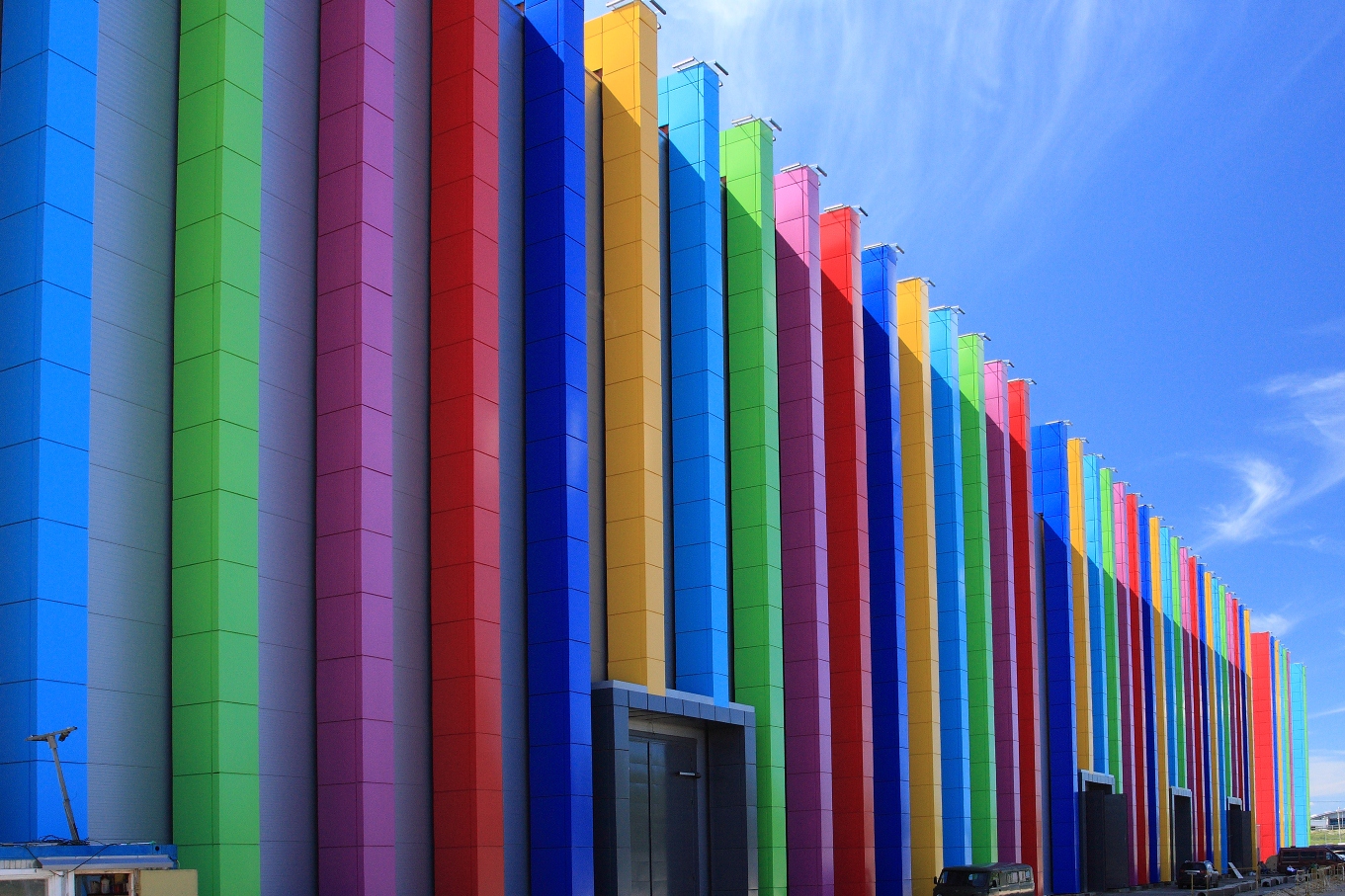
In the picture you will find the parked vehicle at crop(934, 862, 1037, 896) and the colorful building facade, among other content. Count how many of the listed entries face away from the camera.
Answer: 0

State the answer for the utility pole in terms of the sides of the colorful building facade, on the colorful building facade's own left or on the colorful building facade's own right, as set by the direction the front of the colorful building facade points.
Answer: on the colorful building facade's own right

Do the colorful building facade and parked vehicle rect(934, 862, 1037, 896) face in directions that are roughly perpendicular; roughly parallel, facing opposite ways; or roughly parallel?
roughly perpendicular

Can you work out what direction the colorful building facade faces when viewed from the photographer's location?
facing the viewer and to the right of the viewer

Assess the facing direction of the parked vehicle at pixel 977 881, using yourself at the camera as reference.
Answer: facing the viewer and to the left of the viewer

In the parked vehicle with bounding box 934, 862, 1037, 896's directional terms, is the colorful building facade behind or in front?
in front
